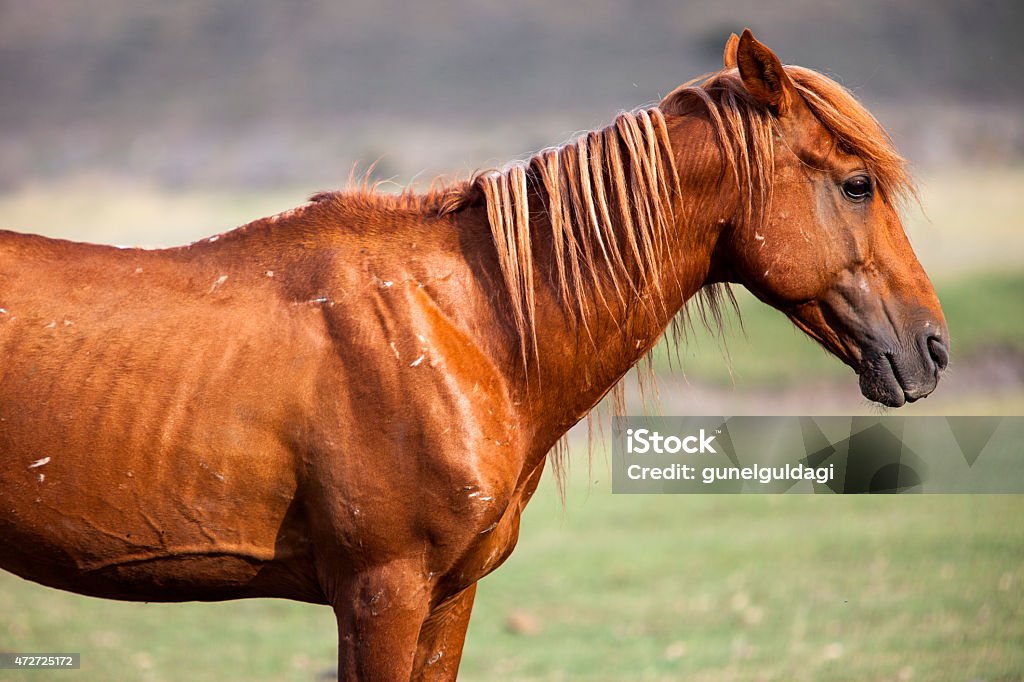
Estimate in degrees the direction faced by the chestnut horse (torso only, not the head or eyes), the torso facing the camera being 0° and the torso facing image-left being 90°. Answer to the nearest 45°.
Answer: approximately 270°
